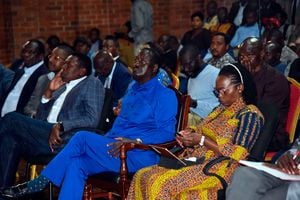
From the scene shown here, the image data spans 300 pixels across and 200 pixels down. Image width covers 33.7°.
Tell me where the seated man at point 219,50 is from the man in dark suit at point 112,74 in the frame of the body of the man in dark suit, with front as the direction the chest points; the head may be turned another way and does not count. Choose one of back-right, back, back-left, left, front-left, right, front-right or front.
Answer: back-left

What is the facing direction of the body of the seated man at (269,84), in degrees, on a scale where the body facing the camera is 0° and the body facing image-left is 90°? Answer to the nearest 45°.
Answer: approximately 45°

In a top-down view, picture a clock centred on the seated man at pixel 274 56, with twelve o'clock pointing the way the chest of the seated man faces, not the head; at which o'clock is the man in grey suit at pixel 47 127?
The man in grey suit is roughly at 12 o'clock from the seated man.
